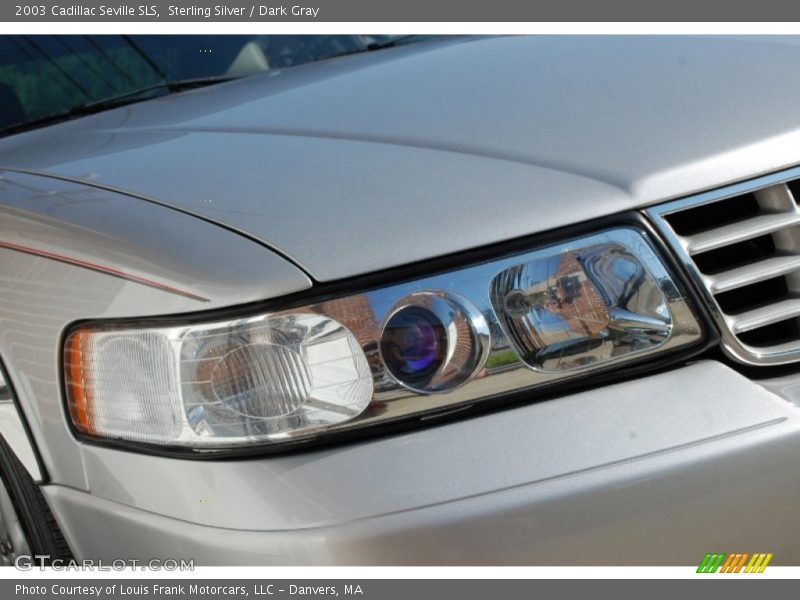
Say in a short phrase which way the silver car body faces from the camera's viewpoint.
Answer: facing the viewer and to the right of the viewer
